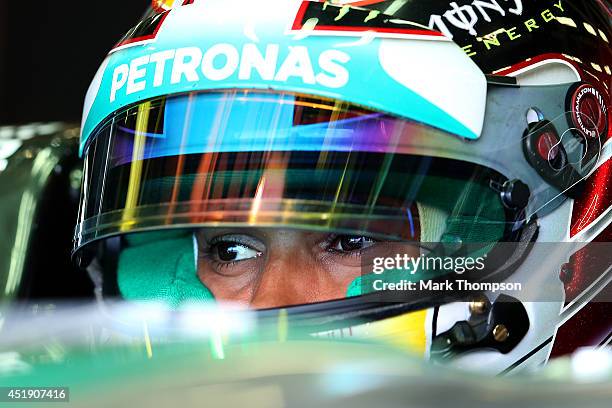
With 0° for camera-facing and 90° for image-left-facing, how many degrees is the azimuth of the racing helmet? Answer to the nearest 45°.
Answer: approximately 45°
